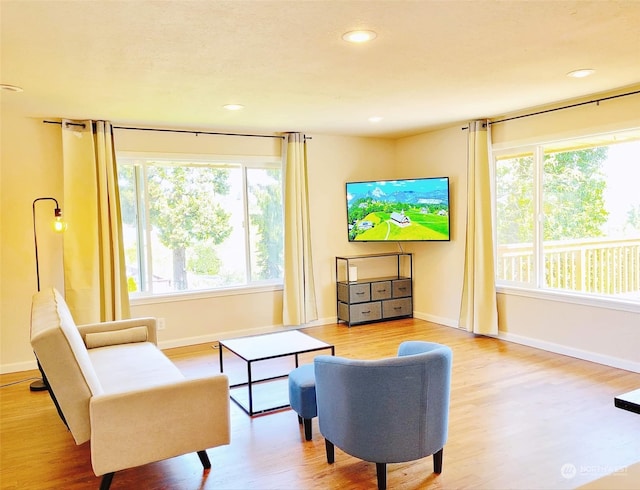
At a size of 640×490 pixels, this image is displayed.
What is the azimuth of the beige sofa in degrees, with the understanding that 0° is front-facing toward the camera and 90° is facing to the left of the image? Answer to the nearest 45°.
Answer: approximately 270°

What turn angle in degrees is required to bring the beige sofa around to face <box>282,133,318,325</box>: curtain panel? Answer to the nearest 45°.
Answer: approximately 45° to its left

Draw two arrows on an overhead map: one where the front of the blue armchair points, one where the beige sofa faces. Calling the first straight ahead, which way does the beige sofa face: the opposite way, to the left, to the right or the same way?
to the right

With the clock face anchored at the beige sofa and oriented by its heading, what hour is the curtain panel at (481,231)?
The curtain panel is roughly at 11 o'clock from the beige sofa.

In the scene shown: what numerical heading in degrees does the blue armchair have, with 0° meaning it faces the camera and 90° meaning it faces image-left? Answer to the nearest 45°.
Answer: approximately 135°

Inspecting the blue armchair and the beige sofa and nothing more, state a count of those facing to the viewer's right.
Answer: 1

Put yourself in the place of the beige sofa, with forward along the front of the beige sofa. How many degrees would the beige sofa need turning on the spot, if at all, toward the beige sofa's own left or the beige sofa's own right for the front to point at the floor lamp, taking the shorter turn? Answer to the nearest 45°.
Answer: approximately 90° to the beige sofa's own left

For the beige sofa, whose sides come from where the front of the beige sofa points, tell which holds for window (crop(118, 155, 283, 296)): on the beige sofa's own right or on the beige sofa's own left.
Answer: on the beige sofa's own left
